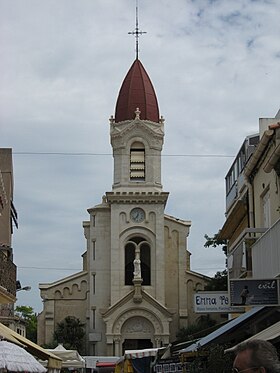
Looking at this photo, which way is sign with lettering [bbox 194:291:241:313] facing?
toward the camera

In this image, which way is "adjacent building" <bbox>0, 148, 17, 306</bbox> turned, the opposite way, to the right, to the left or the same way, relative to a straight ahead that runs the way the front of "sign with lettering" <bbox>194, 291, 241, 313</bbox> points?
to the left

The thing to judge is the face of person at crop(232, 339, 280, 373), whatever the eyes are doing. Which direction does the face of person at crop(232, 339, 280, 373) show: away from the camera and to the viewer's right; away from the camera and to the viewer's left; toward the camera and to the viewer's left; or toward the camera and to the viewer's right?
toward the camera and to the viewer's left

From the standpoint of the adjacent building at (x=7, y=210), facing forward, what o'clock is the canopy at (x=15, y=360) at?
The canopy is roughly at 3 o'clock from the adjacent building.

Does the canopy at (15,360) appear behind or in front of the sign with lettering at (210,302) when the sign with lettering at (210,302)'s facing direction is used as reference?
in front

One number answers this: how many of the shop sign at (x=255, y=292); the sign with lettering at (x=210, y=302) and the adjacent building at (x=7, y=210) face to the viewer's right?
1

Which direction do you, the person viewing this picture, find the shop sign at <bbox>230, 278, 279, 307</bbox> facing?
facing the viewer

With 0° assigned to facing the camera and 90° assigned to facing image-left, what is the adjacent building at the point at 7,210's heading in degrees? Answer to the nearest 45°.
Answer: approximately 270°
